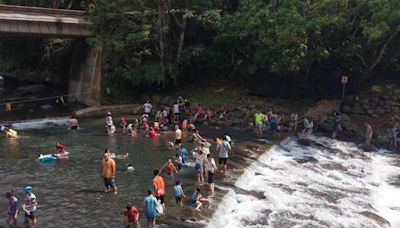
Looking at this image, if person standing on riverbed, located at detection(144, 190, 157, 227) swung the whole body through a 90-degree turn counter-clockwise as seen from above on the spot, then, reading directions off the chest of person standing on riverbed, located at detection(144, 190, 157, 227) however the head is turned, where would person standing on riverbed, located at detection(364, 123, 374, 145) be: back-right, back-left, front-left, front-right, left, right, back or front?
back-right

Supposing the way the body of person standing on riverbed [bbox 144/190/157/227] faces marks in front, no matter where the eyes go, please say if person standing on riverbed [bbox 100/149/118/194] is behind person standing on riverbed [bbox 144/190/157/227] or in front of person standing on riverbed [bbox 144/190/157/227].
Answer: in front

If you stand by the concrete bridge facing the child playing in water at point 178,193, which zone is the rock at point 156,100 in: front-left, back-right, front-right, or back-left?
front-left

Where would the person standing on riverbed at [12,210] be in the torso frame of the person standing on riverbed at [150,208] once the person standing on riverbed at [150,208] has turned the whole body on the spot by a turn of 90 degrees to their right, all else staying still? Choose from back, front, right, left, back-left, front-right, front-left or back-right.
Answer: back

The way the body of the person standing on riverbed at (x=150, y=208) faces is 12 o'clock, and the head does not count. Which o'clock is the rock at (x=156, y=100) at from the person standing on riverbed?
The rock is roughly at 12 o'clock from the person standing on riverbed.

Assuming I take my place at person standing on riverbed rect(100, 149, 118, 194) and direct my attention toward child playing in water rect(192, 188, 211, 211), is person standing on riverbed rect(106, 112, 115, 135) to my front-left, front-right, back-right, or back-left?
back-left

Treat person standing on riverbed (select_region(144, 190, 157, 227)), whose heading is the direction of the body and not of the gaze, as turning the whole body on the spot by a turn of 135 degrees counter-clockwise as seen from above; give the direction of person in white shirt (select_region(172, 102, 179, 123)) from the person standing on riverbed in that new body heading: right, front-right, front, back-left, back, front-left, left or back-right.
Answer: back-right

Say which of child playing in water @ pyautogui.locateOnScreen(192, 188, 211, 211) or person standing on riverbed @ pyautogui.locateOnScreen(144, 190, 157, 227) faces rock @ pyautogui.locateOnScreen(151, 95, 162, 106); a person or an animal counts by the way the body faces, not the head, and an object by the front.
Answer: the person standing on riverbed

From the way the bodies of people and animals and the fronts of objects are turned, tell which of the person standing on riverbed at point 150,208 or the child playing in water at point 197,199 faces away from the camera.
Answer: the person standing on riverbed

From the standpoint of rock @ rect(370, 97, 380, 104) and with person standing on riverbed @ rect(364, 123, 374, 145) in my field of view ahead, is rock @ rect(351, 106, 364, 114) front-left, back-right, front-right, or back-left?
front-right

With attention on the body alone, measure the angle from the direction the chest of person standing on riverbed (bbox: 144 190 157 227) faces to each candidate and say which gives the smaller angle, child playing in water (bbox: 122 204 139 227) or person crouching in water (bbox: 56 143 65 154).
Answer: the person crouching in water

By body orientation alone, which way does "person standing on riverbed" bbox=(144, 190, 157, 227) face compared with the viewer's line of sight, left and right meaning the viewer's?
facing away from the viewer
